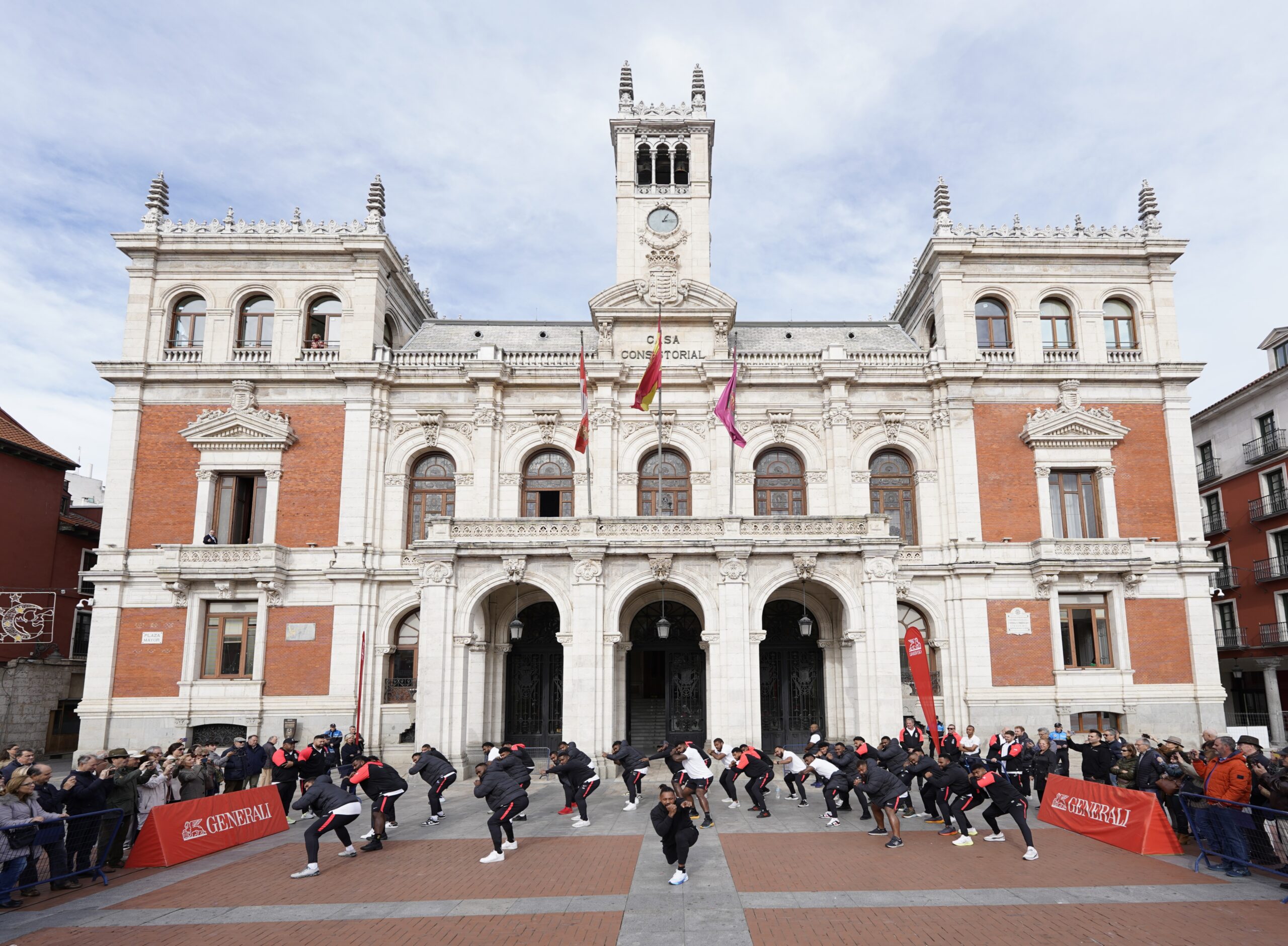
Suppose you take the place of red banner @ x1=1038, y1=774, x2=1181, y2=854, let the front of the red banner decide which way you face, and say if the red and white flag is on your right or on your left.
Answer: on your right

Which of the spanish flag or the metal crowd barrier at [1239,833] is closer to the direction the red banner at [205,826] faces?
the metal crowd barrier

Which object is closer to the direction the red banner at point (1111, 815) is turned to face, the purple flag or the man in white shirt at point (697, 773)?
the man in white shirt

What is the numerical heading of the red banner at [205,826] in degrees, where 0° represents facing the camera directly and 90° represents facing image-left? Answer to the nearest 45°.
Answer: approximately 315°

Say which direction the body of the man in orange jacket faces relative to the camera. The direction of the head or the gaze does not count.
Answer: to the viewer's left

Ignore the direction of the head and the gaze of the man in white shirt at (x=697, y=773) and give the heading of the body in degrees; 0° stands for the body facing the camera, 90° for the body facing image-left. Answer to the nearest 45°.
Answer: approximately 45°

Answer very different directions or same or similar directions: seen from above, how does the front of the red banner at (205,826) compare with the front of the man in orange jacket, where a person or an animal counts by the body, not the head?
very different directions

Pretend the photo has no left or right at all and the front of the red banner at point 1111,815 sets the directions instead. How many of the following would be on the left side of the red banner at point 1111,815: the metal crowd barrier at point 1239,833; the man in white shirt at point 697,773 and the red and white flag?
1

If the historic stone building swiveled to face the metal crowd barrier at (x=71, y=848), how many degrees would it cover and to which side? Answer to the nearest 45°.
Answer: approximately 45° to its right

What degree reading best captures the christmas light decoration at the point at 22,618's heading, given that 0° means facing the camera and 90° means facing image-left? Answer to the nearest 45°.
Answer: approximately 0°

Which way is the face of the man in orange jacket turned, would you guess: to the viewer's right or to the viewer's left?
to the viewer's left

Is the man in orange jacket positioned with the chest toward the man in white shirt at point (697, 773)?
yes

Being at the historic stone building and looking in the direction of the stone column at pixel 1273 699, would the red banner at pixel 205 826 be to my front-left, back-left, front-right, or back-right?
back-right
